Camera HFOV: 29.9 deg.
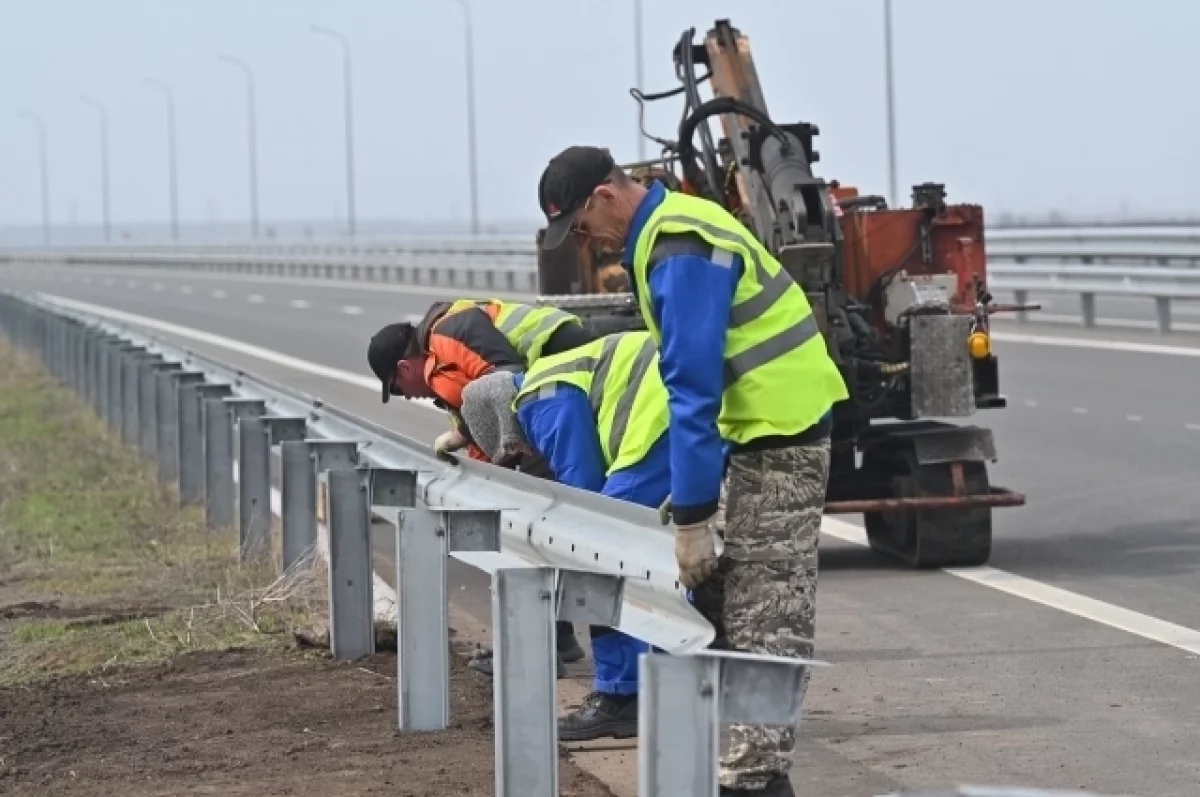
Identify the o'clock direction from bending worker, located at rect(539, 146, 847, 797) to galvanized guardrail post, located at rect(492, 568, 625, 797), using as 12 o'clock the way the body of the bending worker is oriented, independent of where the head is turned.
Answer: The galvanized guardrail post is roughly at 11 o'clock from the bending worker.

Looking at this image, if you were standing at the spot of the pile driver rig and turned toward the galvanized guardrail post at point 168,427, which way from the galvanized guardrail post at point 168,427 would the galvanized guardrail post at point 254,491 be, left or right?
left

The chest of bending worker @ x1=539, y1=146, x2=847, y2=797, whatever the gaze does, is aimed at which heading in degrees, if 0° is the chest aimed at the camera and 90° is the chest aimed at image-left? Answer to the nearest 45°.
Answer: approximately 90°

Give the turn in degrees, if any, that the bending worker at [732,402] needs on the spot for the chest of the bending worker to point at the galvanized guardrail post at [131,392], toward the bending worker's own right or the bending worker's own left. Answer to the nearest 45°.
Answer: approximately 90° to the bending worker's own right

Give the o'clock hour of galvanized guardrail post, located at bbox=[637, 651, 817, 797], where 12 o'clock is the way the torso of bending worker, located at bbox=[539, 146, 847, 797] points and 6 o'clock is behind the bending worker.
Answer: The galvanized guardrail post is roughly at 9 o'clock from the bending worker.

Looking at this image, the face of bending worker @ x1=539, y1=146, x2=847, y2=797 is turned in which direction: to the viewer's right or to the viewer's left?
to the viewer's left

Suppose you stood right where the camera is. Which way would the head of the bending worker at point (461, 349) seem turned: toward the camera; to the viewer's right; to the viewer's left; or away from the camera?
to the viewer's left

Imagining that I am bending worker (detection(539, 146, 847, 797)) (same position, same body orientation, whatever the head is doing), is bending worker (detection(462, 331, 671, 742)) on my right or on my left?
on my right

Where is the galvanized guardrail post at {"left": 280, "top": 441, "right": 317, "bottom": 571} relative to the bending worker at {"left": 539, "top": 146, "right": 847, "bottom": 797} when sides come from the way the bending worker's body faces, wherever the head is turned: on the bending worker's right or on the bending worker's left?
on the bending worker's right

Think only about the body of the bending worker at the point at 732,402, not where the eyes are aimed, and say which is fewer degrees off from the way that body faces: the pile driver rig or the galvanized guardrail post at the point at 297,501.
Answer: the galvanized guardrail post

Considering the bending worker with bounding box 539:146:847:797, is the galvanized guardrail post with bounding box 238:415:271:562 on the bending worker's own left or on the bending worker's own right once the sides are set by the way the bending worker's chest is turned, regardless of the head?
on the bending worker's own right

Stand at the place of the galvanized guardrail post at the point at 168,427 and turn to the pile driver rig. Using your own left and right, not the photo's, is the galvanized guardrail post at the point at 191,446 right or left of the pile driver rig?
right

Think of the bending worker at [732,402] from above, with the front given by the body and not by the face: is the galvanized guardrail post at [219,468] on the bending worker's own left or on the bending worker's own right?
on the bending worker's own right
